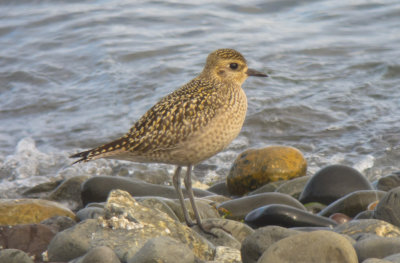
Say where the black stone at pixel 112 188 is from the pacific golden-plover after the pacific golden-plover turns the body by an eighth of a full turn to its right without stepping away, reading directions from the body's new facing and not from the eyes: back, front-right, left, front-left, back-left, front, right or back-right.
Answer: back

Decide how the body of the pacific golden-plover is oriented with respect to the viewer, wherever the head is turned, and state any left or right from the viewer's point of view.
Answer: facing to the right of the viewer

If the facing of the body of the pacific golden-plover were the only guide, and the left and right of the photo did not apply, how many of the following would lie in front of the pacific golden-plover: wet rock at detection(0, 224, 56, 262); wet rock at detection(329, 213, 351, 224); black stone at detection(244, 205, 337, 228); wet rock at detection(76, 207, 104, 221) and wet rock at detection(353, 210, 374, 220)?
3

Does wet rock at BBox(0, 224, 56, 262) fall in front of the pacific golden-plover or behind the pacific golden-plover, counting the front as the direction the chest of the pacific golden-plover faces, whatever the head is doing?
behind

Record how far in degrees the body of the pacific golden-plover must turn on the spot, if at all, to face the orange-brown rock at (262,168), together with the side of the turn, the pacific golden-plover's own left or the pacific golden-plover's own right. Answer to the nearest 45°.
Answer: approximately 45° to the pacific golden-plover's own left

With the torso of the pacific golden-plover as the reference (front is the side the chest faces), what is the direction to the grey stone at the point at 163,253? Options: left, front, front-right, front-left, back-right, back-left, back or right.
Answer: right

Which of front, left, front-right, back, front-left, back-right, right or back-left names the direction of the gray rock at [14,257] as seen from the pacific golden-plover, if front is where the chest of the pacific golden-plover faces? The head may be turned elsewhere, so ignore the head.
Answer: back-right

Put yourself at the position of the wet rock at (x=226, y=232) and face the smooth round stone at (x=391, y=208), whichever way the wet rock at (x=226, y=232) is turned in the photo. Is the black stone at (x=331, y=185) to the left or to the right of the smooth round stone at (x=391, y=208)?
left

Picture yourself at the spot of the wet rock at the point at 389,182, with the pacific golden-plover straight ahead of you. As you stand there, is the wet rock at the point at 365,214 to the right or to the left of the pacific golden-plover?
left

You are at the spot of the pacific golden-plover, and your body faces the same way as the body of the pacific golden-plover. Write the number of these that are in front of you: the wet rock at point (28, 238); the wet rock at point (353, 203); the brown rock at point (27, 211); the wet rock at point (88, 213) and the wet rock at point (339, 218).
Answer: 2

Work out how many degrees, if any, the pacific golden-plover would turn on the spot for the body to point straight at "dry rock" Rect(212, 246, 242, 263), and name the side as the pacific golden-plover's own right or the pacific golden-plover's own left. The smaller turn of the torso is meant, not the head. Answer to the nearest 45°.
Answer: approximately 90° to the pacific golden-plover's own right

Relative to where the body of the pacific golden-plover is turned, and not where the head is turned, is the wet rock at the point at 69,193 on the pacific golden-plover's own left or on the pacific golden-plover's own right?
on the pacific golden-plover's own left

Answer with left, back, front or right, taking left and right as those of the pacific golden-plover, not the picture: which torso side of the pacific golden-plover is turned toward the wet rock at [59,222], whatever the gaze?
back

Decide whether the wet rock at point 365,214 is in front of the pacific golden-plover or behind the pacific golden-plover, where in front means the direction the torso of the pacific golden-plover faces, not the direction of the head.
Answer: in front

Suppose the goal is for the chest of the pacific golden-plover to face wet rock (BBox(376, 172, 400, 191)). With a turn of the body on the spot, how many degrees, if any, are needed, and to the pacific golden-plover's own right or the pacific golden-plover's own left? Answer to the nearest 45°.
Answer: approximately 45° to the pacific golden-plover's own left
